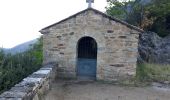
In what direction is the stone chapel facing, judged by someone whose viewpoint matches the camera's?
facing the viewer

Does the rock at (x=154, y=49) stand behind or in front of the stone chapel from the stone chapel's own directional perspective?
behind

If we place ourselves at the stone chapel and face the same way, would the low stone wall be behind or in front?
in front

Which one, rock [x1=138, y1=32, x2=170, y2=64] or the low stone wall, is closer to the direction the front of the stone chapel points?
the low stone wall

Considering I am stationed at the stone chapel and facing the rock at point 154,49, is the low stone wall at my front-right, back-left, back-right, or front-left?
back-right

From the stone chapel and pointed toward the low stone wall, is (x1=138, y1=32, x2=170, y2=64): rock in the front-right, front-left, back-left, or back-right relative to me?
back-left
